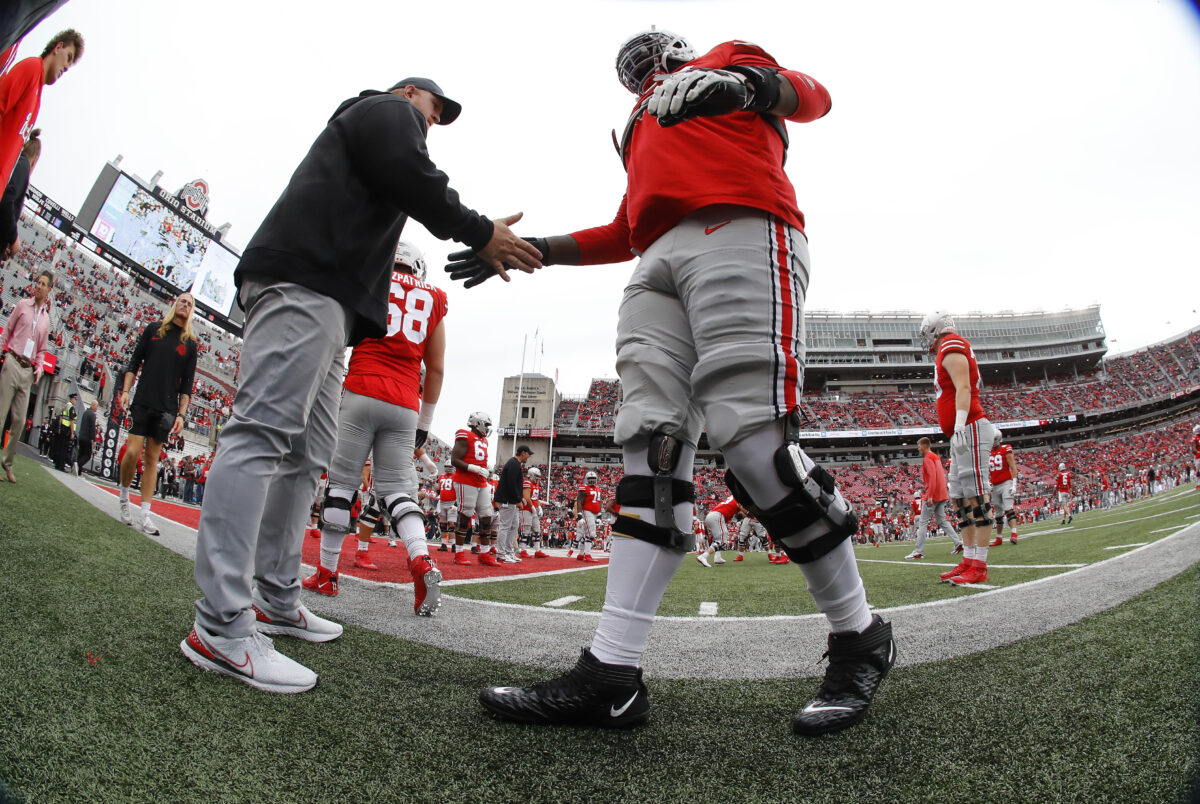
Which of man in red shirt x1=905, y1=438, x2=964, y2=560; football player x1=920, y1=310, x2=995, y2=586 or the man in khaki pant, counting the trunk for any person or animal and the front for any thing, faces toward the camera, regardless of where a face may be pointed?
the man in khaki pant

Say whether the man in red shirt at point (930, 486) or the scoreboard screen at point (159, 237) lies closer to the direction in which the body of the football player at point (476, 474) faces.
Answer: the man in red shirt

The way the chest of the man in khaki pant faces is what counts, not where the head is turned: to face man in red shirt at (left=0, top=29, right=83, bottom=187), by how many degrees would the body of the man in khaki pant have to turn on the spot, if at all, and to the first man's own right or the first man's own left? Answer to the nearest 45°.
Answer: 0° — they already face them

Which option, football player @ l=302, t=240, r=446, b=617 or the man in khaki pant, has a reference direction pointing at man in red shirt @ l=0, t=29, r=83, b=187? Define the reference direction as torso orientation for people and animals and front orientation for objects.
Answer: the man in khaki pant

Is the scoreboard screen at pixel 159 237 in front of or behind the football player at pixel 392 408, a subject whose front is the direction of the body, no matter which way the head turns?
in front

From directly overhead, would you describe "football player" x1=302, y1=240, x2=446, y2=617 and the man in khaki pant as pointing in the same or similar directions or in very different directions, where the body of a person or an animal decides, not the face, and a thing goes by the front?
very different directions

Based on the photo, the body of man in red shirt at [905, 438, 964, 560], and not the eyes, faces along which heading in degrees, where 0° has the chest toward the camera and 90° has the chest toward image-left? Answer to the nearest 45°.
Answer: approximately 90°

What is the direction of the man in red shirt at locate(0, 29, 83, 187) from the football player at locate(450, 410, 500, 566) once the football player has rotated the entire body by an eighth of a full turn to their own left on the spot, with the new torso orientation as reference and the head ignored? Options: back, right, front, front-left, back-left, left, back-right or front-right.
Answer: right

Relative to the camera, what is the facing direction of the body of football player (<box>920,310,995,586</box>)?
to the viewer's left

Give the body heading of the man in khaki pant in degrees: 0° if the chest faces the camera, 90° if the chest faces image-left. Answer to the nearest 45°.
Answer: approximately 0°

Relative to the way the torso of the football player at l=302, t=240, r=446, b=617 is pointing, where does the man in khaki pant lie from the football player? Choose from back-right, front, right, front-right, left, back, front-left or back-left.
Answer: front-left

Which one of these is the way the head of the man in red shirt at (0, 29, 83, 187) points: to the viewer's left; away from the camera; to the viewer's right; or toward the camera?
to the viewer's right

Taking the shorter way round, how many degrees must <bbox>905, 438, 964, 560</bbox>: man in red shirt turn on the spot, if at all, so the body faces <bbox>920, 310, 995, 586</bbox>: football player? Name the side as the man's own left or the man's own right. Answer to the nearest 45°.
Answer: approximately 90° to the man's own left

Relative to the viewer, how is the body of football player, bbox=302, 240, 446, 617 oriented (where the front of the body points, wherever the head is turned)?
away from the camera
